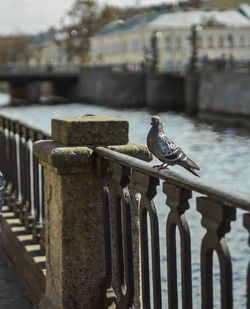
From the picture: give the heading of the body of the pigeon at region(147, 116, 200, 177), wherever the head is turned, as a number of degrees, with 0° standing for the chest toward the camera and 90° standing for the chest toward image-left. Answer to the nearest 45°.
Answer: approximately 90°
